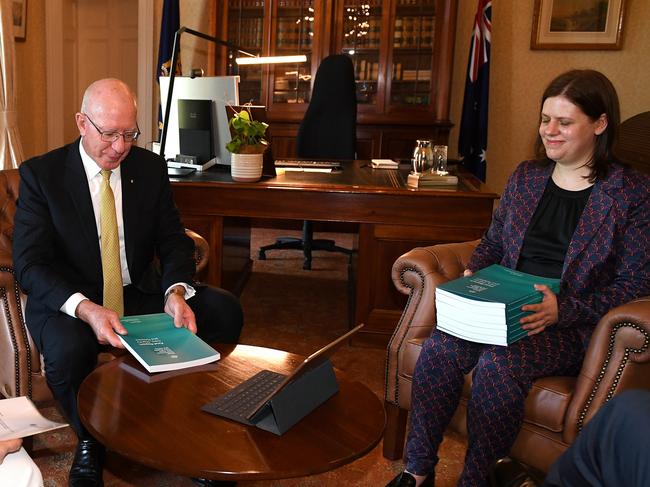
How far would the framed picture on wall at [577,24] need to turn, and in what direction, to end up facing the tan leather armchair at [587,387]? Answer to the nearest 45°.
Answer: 0° — it already faces it

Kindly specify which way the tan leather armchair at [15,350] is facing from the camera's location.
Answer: facing the viewer and to the right of the viewer

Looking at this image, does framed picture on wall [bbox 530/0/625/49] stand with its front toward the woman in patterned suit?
yes

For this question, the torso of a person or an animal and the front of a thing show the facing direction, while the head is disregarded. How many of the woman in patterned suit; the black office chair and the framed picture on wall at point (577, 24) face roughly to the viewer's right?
0

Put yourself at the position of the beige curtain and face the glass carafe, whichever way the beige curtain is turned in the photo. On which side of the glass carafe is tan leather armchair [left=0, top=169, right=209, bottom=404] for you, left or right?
right

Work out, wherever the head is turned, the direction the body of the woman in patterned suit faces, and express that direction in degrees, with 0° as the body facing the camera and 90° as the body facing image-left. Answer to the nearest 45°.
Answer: approximately 45°

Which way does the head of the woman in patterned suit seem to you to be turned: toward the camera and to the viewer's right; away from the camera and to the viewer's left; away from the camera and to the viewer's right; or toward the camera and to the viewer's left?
toward the camera and to the viewer's left

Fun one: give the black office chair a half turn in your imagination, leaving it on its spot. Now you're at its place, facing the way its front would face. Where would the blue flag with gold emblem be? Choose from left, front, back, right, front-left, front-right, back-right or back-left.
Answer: left

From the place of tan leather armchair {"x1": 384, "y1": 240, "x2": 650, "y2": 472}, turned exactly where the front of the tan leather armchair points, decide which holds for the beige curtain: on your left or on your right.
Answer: on your right

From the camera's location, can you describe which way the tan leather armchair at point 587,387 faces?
facing the viewer and to the left of the viewer

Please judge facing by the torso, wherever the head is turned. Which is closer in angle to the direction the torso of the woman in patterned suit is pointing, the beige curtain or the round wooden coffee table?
the round wooden coffee table

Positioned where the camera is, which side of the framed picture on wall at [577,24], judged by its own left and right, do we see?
front

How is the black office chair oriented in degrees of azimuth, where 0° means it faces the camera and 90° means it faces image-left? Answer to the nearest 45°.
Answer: approximately 45°

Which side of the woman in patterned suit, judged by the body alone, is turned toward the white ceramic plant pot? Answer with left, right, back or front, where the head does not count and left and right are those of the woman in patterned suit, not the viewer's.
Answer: right

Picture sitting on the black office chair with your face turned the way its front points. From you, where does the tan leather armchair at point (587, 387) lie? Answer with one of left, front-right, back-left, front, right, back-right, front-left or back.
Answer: front-left

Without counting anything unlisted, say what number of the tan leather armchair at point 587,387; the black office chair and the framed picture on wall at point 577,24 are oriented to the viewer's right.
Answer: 0

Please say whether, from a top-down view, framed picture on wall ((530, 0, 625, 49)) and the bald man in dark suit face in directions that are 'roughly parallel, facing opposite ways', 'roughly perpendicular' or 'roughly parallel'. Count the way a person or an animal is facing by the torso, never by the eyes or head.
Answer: roughly perpendicular

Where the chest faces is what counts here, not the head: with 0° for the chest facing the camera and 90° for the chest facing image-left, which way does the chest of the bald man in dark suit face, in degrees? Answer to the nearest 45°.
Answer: approximately 315°
